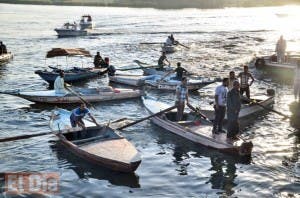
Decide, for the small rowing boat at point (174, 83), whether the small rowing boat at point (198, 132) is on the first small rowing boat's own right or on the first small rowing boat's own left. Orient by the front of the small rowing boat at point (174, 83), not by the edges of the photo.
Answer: on the first small rowing boat's own right

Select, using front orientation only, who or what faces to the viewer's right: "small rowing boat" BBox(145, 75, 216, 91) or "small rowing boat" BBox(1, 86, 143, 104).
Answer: "small rowing boat" BBox(145, 75, 216, 91)

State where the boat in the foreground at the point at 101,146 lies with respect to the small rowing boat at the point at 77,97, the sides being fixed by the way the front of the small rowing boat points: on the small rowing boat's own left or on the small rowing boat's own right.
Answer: on the small rowing boat's own left

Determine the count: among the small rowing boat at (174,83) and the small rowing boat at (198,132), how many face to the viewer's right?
1

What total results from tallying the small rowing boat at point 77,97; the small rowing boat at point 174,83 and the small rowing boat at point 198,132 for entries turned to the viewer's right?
1

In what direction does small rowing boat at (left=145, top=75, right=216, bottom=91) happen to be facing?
to the viewer's right

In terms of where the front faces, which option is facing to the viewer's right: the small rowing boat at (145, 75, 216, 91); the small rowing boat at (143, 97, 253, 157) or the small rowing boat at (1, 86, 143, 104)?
the small rowing boat at (145, 75, 216, 91)

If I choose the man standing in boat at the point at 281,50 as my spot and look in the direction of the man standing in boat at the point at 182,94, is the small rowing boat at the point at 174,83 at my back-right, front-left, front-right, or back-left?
front-right

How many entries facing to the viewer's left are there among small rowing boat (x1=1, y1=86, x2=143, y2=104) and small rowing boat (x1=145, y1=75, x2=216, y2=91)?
1

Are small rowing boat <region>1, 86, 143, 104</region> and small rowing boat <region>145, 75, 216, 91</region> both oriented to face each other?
no

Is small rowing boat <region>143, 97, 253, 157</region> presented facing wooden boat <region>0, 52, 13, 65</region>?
yes

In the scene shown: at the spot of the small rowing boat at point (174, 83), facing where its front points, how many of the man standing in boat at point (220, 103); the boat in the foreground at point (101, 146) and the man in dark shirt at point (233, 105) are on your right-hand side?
3

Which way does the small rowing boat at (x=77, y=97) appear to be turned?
to the viewer's left
